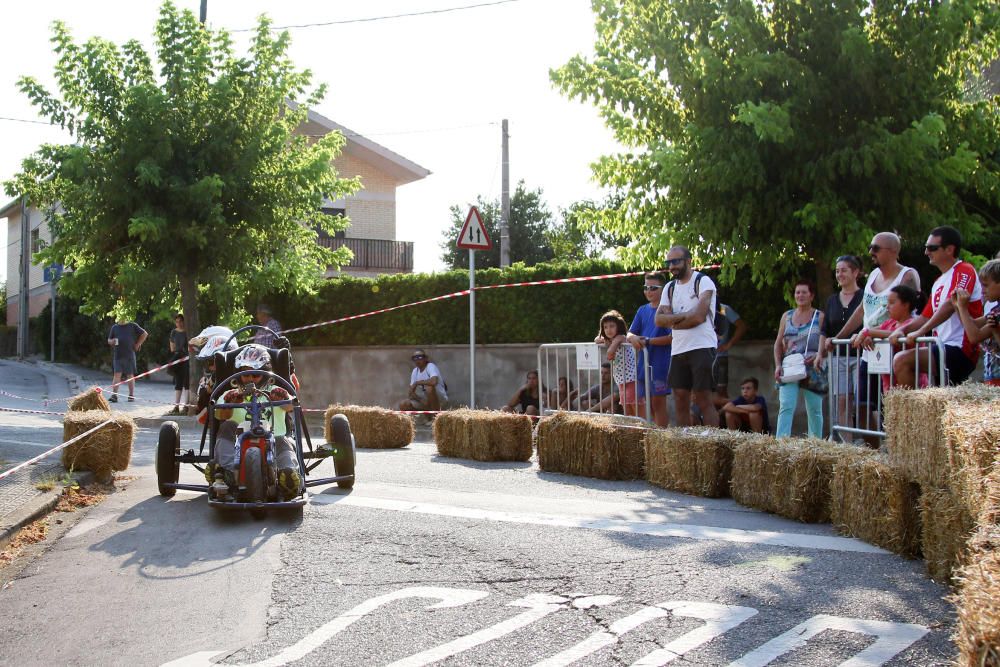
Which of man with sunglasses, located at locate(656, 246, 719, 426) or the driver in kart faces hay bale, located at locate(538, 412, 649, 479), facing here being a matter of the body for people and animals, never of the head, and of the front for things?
the man with sunglasses

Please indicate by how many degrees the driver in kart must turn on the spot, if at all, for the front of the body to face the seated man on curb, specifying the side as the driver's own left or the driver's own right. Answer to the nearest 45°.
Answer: approximately 180°

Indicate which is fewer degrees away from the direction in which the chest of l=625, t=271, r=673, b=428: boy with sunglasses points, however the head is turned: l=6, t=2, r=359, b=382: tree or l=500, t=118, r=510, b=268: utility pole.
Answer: the tree

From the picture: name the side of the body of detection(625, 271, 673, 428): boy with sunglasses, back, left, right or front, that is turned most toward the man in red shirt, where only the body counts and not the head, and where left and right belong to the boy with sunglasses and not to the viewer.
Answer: left

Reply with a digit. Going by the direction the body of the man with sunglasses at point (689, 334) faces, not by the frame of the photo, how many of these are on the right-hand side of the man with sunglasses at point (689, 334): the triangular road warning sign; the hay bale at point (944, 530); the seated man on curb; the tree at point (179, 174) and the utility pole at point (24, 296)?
4

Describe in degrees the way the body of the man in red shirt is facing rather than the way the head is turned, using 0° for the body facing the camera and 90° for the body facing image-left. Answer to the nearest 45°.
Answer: approximately 45°

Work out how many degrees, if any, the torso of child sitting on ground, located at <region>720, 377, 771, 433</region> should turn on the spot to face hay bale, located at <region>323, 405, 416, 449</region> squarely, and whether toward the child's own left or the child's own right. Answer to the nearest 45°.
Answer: approximately 45° to the child's own right

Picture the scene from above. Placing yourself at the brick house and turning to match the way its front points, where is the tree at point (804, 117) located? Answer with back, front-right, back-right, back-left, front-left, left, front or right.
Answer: front

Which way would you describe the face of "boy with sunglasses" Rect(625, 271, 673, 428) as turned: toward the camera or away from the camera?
toward the camera

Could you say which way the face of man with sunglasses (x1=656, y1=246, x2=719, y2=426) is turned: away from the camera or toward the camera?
toward the camera

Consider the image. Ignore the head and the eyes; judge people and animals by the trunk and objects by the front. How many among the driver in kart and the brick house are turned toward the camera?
2

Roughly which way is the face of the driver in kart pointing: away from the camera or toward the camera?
toward the camera

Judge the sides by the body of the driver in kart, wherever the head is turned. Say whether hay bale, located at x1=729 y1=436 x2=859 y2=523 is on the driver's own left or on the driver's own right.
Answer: on the driver's own left

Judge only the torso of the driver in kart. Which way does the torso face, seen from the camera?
toward the camera
